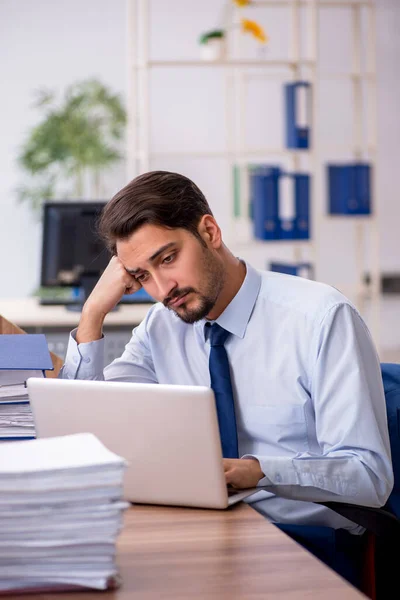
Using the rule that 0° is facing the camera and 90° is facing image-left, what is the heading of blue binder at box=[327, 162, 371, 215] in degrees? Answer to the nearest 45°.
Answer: approximately 0°

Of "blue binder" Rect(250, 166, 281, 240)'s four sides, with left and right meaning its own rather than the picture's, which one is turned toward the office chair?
front

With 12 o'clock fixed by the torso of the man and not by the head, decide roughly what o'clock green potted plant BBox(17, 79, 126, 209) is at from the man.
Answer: The green potted plant is roughly at 4 o'clock from the man.

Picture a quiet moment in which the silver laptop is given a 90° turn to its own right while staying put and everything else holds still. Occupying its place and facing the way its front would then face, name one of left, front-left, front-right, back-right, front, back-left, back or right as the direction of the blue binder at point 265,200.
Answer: back-left

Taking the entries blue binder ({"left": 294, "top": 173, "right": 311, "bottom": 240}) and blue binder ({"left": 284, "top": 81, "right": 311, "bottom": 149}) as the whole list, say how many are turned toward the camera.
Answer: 2

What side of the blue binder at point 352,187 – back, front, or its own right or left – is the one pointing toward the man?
front

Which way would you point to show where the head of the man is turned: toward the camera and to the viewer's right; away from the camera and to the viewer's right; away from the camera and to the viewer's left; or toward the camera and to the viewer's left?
toward the camera and to the viewer's left
